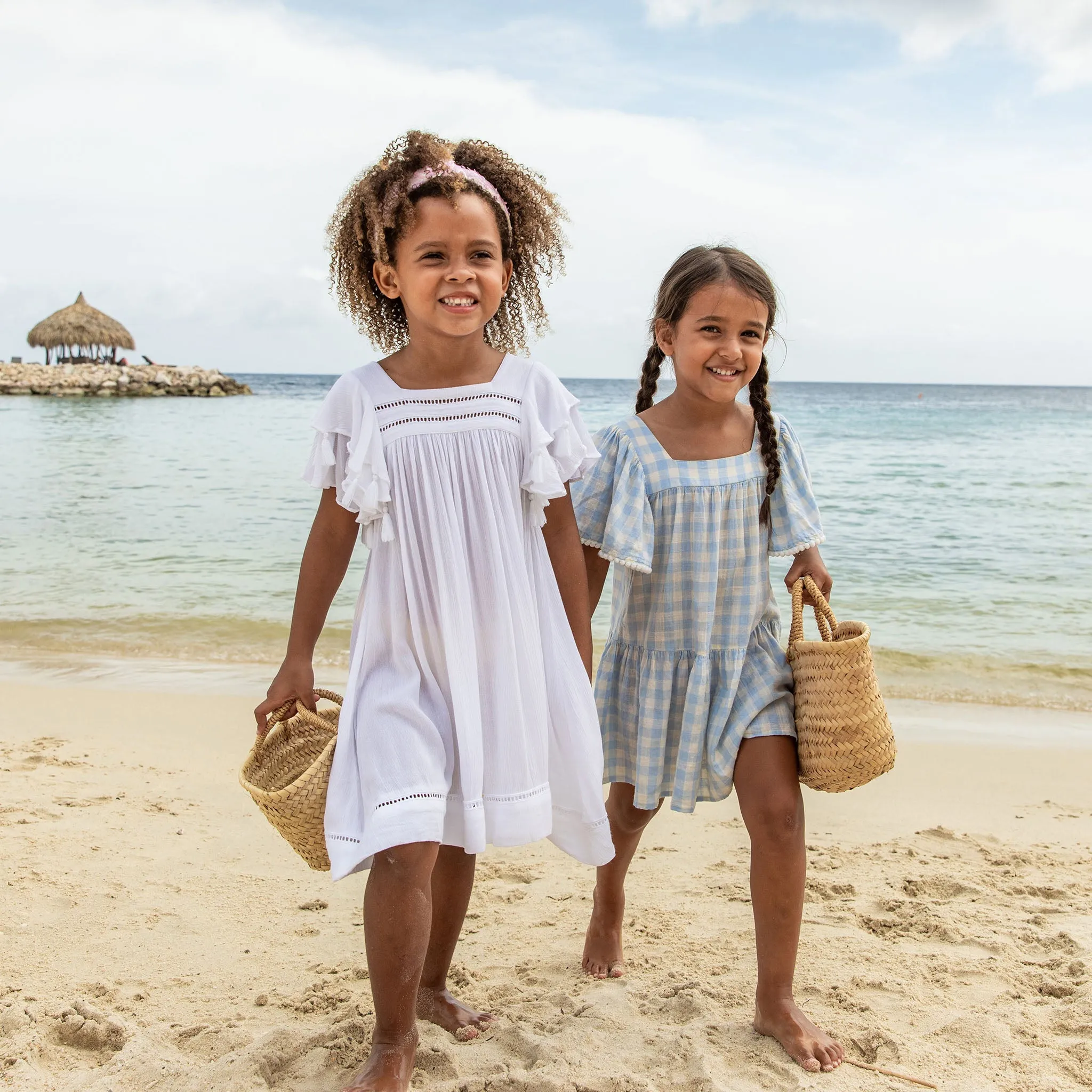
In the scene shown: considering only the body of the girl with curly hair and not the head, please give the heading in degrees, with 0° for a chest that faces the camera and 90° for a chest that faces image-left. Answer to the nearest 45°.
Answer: approximately 0°

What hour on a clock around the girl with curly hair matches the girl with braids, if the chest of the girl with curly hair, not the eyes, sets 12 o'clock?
The girl with braids is roughly at 8 o'clock from the girl with curly hair.

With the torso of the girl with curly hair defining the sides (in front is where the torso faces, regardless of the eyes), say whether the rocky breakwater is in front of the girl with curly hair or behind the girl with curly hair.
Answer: behind
